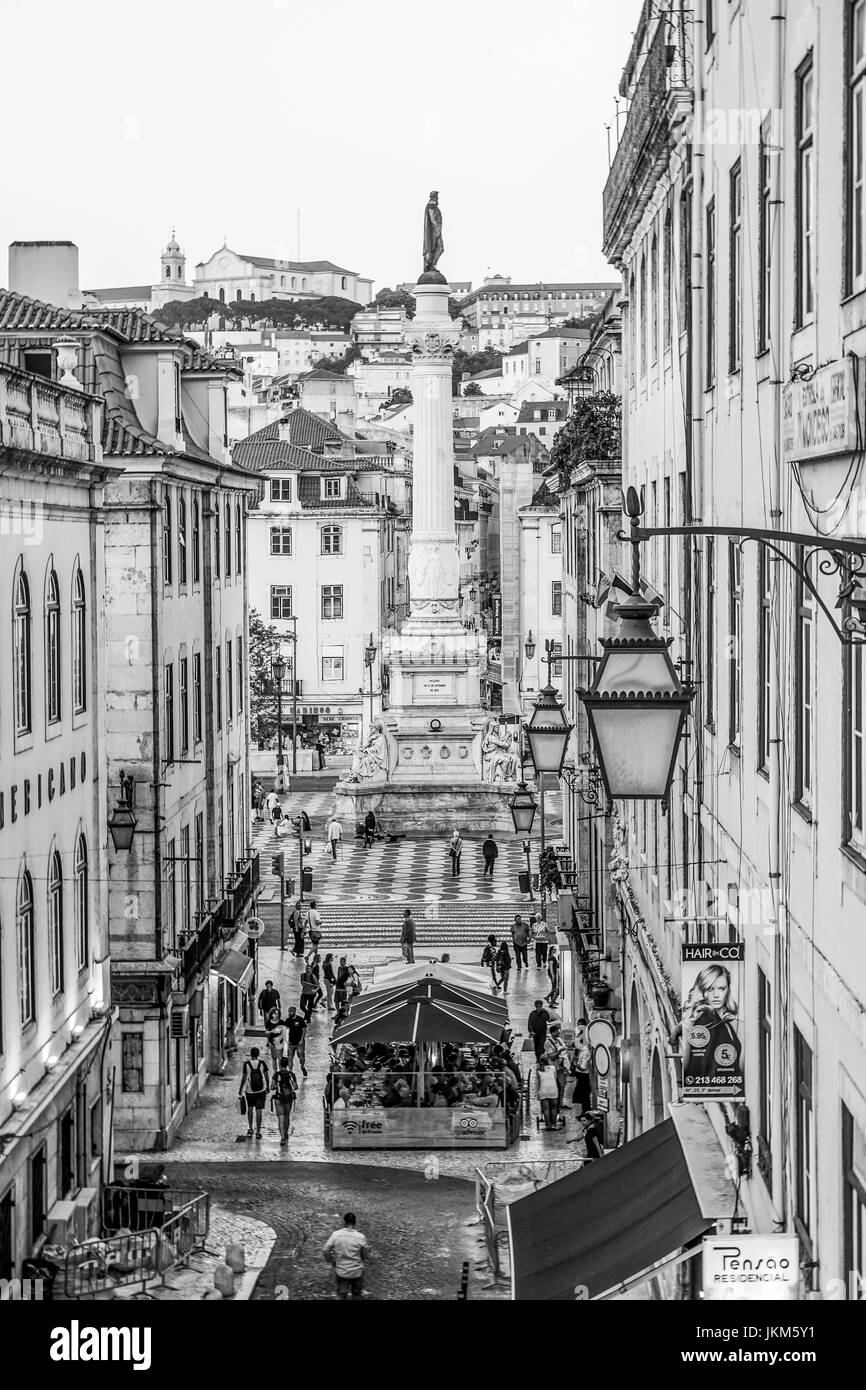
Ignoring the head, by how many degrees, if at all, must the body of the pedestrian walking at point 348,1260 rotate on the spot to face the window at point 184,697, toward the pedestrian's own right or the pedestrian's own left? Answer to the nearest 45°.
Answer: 0° — they already face it

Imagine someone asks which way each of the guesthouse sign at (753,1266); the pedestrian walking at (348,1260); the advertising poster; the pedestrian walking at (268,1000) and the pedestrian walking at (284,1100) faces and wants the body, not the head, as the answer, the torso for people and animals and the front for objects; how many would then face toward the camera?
3

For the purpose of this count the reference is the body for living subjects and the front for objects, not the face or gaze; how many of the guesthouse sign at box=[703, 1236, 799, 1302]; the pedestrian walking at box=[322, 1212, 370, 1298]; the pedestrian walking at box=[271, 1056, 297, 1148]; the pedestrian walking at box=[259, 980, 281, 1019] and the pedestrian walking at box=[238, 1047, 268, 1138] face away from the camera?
3

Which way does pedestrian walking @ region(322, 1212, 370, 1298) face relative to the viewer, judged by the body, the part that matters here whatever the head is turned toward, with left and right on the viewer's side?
facing away from the viewer

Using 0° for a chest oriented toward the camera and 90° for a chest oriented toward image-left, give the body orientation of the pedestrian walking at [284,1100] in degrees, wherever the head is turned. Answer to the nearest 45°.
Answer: approximately 180°

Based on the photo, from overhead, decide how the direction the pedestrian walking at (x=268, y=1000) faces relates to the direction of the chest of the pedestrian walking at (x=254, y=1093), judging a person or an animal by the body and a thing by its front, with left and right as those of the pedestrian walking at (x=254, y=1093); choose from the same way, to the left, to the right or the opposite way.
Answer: the opposite way

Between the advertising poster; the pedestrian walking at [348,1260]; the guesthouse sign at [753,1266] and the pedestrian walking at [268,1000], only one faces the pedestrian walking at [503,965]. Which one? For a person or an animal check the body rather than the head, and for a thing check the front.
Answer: the pedestrian walking at [348,1260]

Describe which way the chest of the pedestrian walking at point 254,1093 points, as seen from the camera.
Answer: away from the camera

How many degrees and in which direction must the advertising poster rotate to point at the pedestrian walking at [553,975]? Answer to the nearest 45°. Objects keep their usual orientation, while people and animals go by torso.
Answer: approximately 180°
